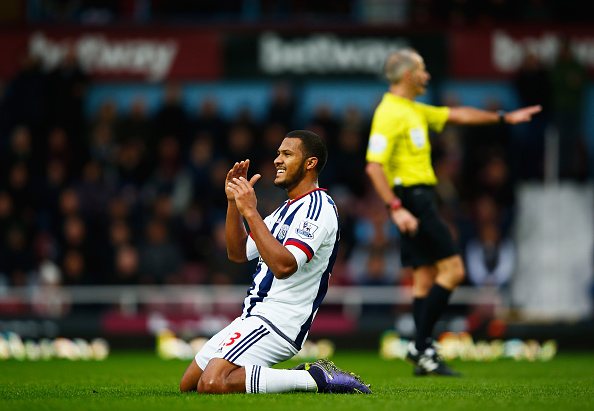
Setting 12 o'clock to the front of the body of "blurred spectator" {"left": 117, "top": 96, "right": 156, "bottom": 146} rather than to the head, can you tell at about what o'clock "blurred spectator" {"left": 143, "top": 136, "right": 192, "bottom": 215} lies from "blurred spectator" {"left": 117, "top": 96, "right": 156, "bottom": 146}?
"blurred spectator" {"left": 143, "top": 136, "right": 192, "bottom": 215} is roughly at 11 o'clock from "blurred spectator" {"left": 117, "top": 96, "right": 156, "bottom": 146}.

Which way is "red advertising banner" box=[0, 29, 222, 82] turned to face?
toward the camera

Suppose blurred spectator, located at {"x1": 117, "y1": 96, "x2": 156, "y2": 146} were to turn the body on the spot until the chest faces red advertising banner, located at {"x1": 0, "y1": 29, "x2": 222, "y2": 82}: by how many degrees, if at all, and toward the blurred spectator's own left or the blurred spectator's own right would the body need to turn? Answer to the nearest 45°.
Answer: approximately 180°

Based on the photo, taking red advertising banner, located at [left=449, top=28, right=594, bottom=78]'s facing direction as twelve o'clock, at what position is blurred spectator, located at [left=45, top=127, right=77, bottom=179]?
The blurred spectator is roughly at 2 o'clock from the red advertising banner.

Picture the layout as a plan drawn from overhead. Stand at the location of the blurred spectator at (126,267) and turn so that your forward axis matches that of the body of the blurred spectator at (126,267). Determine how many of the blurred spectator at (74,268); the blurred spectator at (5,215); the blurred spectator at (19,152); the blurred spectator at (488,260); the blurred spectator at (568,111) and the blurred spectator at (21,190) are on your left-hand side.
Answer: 2

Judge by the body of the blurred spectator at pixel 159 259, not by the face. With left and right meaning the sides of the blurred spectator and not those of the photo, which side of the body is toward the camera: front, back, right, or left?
front

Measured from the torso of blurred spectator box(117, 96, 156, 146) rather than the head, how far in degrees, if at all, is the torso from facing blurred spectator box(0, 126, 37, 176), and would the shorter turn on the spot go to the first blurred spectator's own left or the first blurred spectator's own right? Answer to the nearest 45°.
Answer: approximately 90° to the first blurred spectator's own right

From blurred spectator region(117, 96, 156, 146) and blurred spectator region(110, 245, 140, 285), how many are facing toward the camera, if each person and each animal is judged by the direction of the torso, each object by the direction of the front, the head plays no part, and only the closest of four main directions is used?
2

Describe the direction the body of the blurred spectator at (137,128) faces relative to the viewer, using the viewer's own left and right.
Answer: facing the viewer

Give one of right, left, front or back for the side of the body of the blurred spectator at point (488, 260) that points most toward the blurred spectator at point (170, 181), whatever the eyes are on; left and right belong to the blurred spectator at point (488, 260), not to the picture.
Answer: right

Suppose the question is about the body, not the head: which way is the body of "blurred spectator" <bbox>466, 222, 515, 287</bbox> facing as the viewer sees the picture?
toward the camera

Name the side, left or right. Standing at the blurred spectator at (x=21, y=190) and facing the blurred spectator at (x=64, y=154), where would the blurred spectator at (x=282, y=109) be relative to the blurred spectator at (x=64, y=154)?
right

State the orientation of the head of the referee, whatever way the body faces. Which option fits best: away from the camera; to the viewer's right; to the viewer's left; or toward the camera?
to the viewer's right

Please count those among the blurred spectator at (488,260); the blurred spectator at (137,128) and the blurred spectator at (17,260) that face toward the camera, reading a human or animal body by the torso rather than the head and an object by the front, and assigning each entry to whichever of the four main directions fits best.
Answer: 3

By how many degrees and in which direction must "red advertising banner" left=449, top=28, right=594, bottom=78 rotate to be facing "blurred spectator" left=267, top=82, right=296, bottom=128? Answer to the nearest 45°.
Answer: approximately 45° to its right
